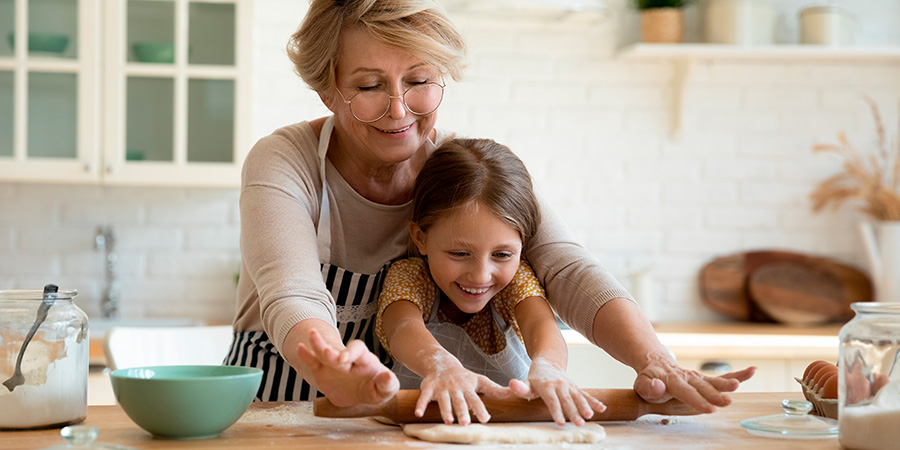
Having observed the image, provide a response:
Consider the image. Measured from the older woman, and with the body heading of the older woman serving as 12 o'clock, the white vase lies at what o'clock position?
The white vase is roughly at 9 o'clock from the older woman.

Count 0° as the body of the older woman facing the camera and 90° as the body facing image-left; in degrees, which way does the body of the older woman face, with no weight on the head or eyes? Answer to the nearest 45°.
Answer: approximately 315°

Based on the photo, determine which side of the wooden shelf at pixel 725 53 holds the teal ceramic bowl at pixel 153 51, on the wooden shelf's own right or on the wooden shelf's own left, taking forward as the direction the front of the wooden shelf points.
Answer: on the wooden shelf's own right

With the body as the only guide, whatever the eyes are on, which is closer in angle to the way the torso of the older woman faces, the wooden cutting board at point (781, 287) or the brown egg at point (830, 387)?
the brown egg

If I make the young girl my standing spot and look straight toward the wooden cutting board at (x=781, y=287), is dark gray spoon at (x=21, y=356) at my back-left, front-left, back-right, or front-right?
back-left

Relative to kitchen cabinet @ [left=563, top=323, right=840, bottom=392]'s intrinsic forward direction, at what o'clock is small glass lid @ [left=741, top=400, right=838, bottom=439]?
The small glass lid is roughly at 12 o'clock from the kitchen cabinet.

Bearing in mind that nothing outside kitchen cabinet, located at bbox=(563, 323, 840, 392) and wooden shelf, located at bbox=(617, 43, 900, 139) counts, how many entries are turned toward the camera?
2

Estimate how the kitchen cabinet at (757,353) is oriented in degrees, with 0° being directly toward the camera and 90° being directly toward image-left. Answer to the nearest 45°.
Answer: approximately 0°

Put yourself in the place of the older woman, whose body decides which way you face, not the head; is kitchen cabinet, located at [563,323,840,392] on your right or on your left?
on your left

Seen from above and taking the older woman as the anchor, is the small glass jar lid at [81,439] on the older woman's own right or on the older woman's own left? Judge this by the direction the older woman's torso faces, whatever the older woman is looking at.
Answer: on the older woman's own right

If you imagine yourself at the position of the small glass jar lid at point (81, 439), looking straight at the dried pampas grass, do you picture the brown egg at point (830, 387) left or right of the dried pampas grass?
right

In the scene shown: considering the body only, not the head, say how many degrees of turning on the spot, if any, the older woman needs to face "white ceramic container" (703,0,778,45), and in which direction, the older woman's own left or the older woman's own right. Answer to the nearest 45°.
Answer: approximately 90° to the older woman's own left
